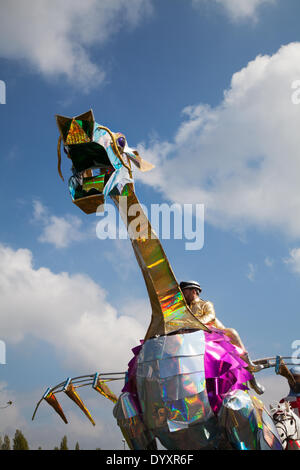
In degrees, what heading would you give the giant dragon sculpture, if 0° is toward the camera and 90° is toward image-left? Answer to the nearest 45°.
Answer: approximately 45°

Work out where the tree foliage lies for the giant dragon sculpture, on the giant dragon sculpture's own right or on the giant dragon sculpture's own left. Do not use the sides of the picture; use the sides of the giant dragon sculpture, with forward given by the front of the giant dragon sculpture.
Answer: on the giant dragon sculpture's own right
